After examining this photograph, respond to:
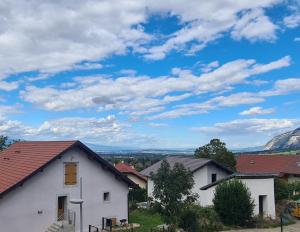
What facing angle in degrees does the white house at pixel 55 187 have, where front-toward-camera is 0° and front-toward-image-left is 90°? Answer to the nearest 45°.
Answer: approximately 315°

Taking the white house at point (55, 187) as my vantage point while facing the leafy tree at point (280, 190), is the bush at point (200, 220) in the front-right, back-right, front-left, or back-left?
front-right

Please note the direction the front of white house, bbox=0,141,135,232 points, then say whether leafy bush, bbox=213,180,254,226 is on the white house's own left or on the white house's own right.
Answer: on the white house's own left

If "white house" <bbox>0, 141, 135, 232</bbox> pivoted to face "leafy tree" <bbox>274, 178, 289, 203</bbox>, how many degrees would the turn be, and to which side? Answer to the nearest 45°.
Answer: approximately 90° to its left

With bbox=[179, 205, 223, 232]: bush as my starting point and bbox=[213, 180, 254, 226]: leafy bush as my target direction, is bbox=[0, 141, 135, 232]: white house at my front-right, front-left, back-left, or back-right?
back-left
